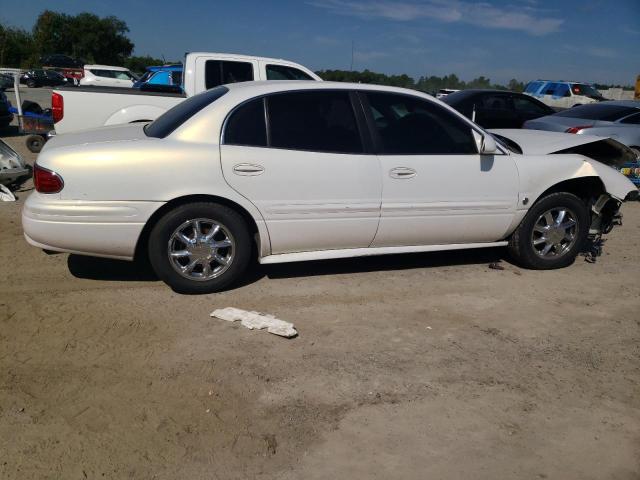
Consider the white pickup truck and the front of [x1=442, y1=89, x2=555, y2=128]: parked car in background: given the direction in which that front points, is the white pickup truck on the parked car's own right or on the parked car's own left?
on the parked car's own right

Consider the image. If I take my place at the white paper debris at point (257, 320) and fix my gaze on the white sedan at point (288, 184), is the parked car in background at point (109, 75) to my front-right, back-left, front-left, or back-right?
front-left

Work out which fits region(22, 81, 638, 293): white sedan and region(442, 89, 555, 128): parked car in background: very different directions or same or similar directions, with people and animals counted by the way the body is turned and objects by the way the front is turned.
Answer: same or similar directions

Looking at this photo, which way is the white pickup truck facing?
to the viewer's right

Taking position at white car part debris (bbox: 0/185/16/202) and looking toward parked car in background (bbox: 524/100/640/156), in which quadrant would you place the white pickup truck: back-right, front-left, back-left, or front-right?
front-left

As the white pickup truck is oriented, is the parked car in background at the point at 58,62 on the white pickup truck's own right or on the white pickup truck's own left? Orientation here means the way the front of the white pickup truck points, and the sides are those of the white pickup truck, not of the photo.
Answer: on the white pickup truck's own left

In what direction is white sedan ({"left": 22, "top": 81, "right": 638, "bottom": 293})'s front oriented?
to the viewer's right

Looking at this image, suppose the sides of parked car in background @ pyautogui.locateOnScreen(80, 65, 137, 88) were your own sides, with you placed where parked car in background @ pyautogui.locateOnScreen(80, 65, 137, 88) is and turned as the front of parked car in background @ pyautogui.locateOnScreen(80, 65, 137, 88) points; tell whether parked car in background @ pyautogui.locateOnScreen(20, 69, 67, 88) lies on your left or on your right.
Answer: on your left

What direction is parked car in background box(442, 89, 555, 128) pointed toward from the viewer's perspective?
to the viewer's right

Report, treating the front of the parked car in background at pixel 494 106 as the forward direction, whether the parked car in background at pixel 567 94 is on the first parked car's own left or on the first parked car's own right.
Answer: on the first parked car's own left

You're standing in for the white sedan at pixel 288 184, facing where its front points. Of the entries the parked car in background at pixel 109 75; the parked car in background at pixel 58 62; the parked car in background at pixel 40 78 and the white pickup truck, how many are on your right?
0
